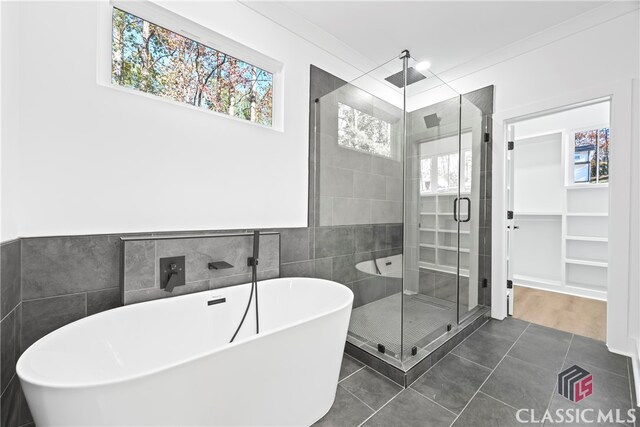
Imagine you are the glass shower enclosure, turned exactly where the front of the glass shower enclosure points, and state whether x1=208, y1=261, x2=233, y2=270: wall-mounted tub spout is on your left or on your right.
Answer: on your right

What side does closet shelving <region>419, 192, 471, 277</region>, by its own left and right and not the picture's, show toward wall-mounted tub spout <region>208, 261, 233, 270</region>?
front

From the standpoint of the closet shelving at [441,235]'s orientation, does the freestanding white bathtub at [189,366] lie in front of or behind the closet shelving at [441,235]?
in front

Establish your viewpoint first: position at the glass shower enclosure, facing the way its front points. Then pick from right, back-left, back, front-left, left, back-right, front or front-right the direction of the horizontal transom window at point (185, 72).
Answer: right

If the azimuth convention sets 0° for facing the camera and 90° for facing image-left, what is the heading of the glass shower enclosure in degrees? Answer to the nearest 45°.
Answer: approximately 315°

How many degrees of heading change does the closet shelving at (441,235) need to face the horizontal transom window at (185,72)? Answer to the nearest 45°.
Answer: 0° — it already faces it
